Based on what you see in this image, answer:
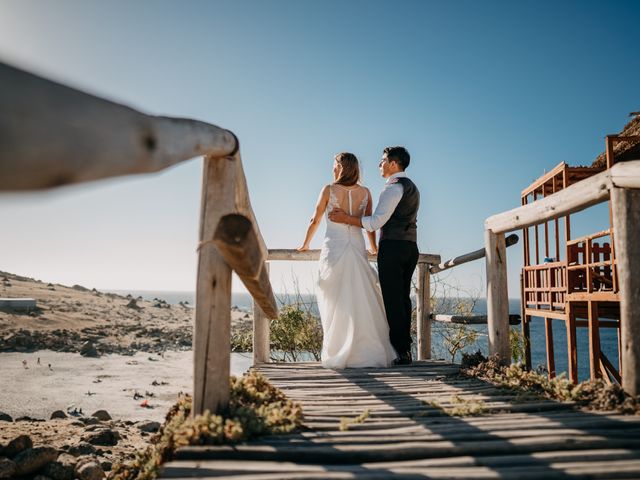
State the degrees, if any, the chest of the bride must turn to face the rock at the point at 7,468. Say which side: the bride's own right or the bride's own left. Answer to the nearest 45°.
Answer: approximately 90° to the bride's own left

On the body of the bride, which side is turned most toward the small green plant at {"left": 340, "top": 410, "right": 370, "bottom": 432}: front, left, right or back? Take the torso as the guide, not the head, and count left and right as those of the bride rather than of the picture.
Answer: back

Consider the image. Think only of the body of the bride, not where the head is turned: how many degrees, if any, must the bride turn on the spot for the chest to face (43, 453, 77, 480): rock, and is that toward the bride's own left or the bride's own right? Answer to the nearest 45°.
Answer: approximately 90° to the bride's own left

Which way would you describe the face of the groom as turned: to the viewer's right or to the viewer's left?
to the viewer's left

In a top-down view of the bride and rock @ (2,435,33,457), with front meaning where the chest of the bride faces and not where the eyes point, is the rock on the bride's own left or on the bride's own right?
on the bride's own left

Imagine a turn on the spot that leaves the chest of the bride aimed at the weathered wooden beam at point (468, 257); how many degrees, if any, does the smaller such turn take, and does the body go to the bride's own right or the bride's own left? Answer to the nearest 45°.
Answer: approximately 90° to the bride's own right

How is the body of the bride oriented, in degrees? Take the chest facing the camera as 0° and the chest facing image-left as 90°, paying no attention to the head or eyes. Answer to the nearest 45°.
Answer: approximately 180°

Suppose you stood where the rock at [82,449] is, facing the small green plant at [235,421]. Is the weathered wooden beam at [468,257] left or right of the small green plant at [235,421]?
left

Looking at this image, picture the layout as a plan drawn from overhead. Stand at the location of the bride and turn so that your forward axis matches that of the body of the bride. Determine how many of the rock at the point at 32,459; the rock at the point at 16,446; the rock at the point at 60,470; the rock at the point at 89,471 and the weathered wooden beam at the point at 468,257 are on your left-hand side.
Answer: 4
